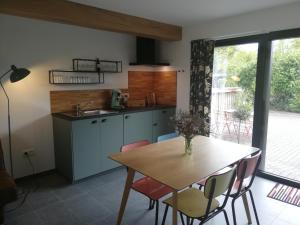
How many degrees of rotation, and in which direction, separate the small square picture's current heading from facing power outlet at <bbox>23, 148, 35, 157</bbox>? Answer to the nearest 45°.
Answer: approximately 90° to its right

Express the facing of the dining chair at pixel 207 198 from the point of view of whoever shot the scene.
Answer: facing away from the viewer and to the left of the viewer

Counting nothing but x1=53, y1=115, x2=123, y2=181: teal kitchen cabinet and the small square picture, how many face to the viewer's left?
0

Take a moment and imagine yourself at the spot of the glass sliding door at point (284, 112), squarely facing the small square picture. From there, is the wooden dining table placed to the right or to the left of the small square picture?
left

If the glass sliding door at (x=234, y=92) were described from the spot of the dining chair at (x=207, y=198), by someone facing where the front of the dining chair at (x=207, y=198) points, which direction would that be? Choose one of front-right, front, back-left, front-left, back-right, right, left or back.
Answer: front-right

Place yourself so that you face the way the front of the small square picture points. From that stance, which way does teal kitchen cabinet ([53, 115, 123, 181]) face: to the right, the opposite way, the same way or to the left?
the same way

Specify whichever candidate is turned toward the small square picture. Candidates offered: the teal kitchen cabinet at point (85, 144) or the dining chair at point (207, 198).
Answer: the dining chair

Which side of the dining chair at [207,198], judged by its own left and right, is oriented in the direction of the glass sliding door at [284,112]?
right

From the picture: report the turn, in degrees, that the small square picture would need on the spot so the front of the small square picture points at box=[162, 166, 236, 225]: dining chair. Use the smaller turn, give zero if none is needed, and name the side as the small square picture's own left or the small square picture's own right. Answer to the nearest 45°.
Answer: approximately 45° to the small square picture's own right

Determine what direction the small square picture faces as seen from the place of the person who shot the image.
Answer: facing the viewer and to the right of the viewer

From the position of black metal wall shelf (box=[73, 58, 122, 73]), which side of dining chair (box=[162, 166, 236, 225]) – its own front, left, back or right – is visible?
front

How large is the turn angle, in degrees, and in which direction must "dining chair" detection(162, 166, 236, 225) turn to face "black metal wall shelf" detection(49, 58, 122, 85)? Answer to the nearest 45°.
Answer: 0° — it already faces it

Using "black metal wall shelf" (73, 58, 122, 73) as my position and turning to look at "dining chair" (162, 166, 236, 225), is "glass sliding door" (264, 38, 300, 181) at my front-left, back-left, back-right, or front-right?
front-left

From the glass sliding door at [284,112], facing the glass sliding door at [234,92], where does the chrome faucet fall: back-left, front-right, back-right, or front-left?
front-left

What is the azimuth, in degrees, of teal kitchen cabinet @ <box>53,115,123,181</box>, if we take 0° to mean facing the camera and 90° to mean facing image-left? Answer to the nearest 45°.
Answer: approximately 315°

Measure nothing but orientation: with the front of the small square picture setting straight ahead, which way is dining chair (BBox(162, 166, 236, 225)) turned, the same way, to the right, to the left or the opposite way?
the opposite way

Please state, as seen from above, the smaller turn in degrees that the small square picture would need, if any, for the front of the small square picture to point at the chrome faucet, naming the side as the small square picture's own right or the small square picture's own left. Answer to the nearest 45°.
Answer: approximately 135° to the small square picture's own right

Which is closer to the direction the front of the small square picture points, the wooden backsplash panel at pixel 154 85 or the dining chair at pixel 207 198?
the dining chair

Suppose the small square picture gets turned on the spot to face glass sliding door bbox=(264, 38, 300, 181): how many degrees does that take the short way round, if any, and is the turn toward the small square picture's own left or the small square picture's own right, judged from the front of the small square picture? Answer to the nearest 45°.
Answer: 0° — it already faces it
